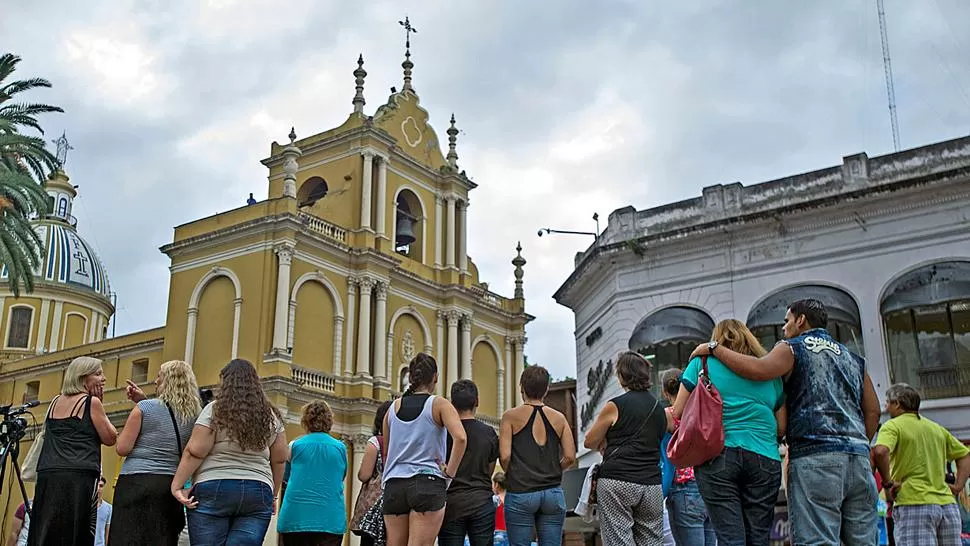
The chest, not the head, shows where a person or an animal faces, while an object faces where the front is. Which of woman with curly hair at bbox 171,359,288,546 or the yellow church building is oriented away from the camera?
the woman with curly hair

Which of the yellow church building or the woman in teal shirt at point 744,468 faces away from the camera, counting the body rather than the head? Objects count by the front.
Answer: the woman in teal shirt

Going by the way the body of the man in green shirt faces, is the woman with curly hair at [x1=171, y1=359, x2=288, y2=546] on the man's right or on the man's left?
on the man's left

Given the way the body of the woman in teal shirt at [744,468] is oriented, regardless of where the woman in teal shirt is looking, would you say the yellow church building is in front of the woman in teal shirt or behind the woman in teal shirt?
in front

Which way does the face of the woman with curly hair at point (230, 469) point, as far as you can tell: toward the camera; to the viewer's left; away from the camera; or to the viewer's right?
away from the camera

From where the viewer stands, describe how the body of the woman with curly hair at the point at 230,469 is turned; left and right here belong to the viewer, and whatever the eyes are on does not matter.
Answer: facing away from the viewer

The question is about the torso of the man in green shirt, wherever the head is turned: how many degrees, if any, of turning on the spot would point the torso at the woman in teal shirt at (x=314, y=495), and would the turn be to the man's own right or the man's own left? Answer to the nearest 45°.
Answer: approximately 45° to the man's own left

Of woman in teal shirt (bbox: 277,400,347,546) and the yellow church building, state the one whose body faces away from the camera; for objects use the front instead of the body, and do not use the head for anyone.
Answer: the woman in teal shirt

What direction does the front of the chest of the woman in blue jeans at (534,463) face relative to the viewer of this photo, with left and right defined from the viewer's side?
facing away from the viewer

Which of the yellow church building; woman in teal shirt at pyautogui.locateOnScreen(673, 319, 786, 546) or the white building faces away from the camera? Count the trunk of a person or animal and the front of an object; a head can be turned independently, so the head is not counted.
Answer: the woman in teal shirt

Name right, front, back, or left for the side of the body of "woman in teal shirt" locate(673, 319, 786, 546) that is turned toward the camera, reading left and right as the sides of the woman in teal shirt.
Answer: back

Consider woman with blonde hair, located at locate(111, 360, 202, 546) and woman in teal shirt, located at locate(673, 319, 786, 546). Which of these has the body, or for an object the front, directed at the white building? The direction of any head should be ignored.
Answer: the woman in teal shirt

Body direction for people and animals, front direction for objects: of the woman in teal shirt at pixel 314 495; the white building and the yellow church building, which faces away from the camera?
the woman in teal shirt

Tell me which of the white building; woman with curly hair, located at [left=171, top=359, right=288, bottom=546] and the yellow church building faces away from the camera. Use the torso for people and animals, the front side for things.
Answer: the woman with curly hair

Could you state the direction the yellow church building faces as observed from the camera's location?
facing the viewer and to the right of the viewer

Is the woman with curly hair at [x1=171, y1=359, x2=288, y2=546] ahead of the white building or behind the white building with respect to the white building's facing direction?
ahead

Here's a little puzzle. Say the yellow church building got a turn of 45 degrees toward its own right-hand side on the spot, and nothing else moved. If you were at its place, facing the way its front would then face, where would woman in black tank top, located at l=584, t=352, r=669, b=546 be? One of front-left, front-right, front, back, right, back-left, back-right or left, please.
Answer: front
